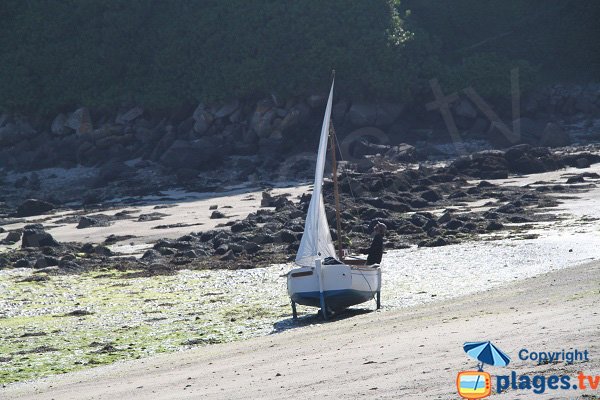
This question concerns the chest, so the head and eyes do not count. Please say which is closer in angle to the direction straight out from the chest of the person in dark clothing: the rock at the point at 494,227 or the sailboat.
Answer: the sailboat

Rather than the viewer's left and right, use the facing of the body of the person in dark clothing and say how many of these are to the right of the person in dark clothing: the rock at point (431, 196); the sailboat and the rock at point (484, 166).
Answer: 2

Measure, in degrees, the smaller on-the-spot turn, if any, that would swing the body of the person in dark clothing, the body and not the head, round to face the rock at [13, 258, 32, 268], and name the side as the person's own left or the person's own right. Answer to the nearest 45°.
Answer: approximately 45° to the person's own right

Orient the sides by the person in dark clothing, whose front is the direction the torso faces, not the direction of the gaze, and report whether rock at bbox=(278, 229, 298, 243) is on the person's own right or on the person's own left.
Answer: on the person's own right

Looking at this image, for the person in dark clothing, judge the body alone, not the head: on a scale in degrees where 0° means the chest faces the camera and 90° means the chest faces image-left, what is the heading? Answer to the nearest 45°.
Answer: approximately 90°

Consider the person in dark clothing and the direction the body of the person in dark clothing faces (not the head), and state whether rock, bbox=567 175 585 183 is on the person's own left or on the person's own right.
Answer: on the person's own right

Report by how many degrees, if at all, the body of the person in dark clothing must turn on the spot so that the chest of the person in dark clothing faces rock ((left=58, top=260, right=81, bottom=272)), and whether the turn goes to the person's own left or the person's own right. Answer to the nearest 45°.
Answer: approximately 45° to the person's own right

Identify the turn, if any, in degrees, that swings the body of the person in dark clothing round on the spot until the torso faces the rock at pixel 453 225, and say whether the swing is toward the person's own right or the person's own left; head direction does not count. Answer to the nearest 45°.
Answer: approximately 90° to the person's own right

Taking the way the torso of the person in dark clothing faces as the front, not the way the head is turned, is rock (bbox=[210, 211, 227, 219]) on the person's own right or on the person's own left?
on the person's own right

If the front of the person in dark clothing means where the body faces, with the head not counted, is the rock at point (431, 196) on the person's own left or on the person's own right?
on the person's own right

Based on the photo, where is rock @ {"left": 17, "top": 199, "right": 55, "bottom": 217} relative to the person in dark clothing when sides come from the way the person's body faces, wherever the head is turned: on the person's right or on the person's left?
on the person's right
